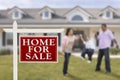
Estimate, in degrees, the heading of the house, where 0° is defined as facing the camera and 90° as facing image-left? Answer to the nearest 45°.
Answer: approximately 0°

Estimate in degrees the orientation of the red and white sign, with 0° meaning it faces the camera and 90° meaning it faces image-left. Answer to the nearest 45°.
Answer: approximately 0°
